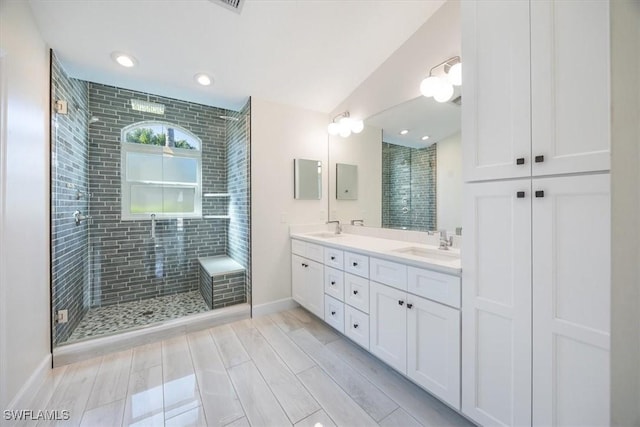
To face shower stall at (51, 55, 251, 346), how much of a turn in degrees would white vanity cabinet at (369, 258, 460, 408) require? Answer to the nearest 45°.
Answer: approximately 45° to its right

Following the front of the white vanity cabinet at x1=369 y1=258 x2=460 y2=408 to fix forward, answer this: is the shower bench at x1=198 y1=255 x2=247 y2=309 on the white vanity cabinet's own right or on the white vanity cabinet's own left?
on the white vanity cabinet's own right

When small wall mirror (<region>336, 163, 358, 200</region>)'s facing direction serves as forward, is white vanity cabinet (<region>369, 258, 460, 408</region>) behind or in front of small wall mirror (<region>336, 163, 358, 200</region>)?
in front

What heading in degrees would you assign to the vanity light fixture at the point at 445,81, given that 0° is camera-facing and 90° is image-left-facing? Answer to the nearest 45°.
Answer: approximately 45°

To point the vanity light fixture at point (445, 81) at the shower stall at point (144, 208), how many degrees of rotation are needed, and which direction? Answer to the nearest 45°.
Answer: approximately 45° to its right

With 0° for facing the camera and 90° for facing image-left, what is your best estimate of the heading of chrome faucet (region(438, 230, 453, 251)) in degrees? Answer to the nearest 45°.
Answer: approximately 45°

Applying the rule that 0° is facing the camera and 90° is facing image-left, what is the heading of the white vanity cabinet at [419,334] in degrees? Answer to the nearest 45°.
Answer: approximately 45°

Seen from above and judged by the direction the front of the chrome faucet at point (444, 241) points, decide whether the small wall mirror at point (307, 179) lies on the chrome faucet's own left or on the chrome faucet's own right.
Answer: on the chrome faucet's own right
